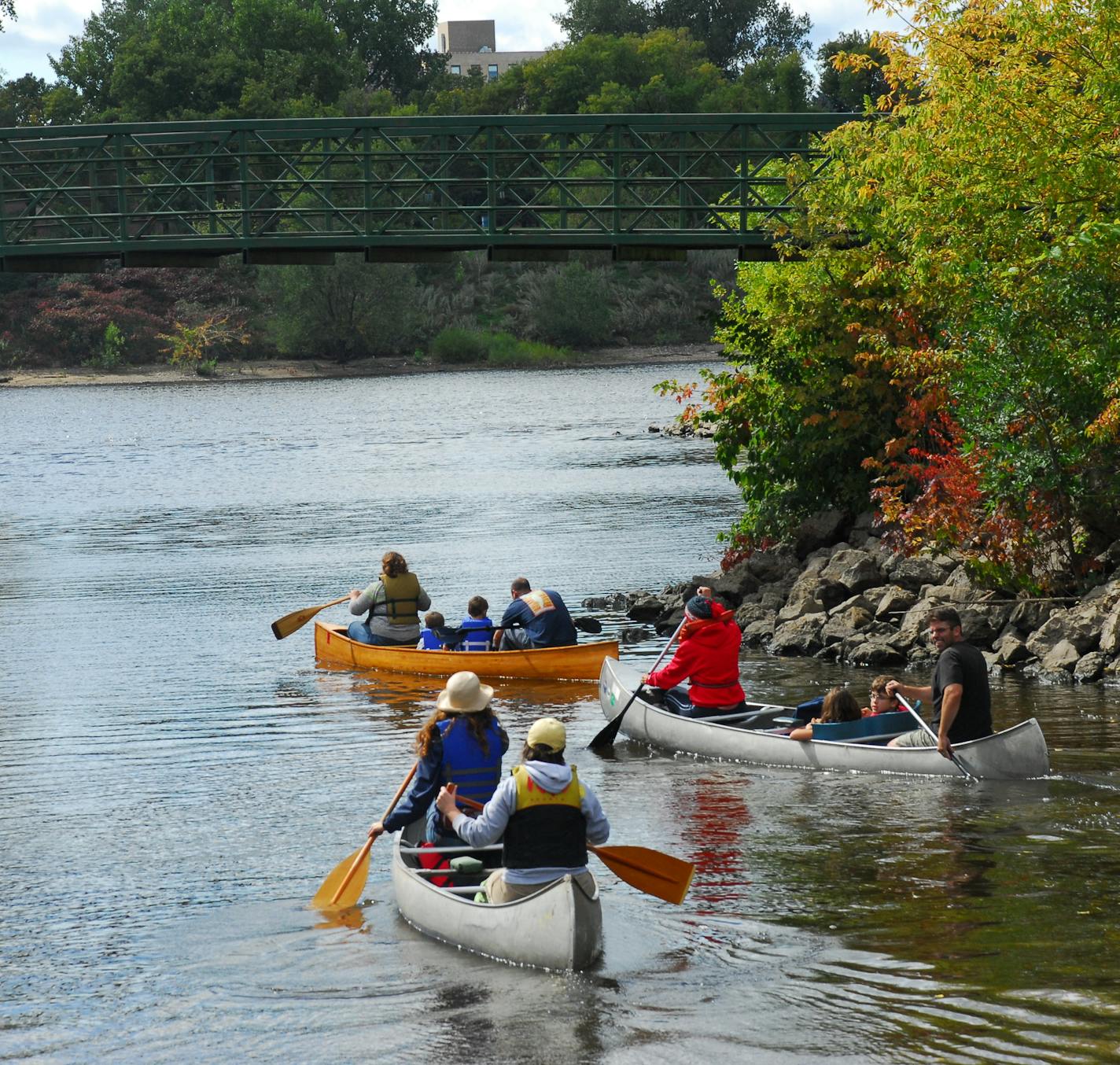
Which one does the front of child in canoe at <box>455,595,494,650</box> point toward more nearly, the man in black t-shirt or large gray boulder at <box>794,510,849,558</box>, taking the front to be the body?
the large gray boulder

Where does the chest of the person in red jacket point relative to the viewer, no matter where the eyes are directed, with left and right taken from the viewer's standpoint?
facing away from the viewer and to the left of the viewer

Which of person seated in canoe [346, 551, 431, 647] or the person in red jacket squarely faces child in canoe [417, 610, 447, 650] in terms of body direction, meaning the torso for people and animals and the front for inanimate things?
the person in red jacket

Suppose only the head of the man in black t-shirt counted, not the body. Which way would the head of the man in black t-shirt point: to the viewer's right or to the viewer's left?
to the viewer's left

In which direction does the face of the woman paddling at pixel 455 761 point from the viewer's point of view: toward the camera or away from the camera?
away from the camera

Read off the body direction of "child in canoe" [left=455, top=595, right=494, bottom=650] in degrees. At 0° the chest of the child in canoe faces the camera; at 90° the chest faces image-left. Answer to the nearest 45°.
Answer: approximately 180°

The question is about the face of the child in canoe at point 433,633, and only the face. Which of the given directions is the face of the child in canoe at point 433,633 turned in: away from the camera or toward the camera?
away from the camera

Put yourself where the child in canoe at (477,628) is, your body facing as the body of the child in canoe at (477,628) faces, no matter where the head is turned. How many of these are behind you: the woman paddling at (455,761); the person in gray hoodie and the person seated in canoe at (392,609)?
2

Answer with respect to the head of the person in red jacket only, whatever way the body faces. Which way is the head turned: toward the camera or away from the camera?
away from the camera

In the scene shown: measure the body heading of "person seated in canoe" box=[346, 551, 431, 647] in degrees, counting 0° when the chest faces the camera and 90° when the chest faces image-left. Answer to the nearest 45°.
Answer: approximately 135°

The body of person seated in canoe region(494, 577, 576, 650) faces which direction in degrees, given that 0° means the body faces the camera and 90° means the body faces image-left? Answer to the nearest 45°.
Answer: approximately 135°

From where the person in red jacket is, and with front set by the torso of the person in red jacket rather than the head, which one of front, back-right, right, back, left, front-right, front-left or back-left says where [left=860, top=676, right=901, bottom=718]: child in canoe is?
back
